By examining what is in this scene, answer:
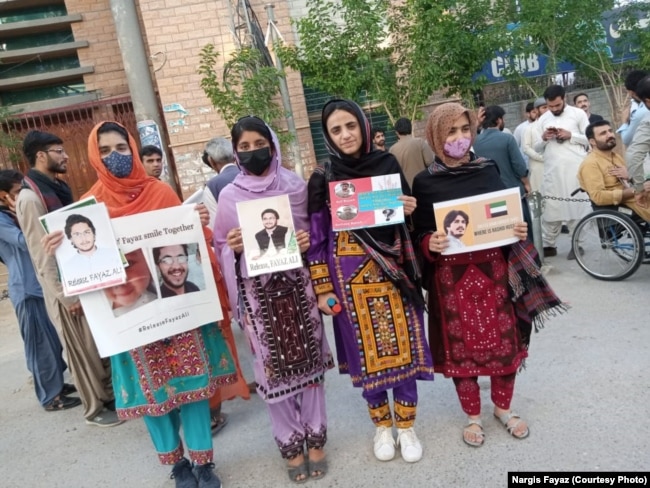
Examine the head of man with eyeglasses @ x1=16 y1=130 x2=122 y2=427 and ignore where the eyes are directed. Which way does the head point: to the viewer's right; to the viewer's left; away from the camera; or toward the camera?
to the viewer's right

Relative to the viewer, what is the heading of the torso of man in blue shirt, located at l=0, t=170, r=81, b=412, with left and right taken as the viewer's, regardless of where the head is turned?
facing to the right of the viewer

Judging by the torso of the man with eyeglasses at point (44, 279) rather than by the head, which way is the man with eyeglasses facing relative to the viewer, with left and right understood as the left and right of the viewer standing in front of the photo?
facing to the right of the viewer

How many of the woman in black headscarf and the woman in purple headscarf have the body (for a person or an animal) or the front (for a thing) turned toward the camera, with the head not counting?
2

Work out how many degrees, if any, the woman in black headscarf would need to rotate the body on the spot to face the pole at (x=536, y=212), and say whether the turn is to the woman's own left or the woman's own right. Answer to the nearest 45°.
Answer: approximately 135° to the woman's own left

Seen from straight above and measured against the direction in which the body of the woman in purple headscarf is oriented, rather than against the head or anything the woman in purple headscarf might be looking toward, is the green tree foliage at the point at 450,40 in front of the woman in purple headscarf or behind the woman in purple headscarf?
behind
